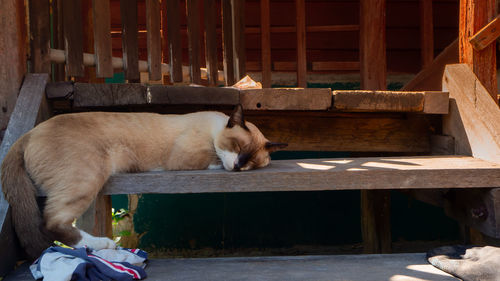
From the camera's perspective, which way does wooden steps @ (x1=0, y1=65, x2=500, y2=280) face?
toward the camera
